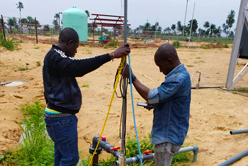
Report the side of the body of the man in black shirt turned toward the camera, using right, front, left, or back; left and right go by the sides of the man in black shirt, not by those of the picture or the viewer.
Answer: right

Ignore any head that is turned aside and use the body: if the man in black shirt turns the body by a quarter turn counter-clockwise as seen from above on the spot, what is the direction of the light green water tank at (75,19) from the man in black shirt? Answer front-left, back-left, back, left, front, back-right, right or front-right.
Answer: front
